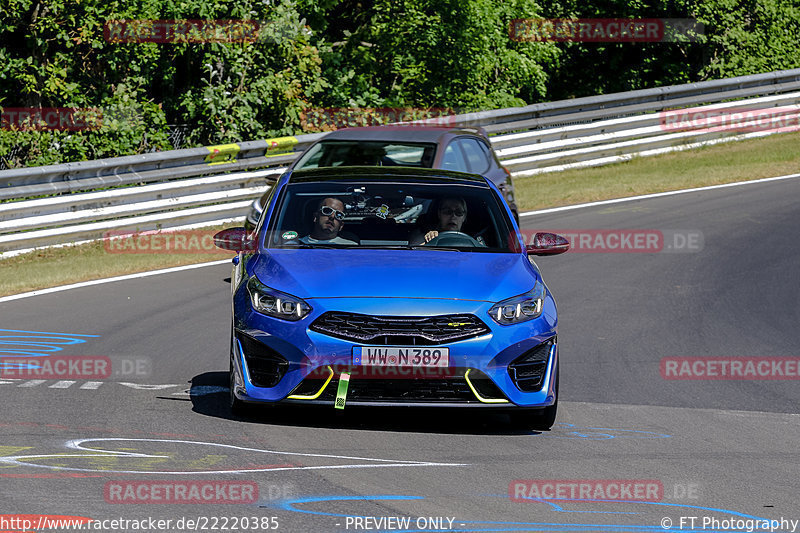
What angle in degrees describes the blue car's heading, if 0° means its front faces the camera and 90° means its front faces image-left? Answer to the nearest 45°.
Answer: approximately 0°

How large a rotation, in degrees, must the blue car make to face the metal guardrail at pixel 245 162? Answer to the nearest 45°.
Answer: approximately 180°
